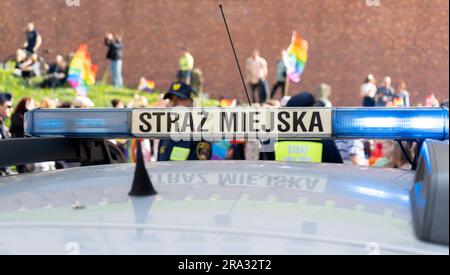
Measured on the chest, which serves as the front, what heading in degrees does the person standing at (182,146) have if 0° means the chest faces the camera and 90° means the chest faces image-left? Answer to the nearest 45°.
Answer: approximately 45°

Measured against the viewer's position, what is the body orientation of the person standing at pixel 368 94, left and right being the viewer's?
facing the viewer

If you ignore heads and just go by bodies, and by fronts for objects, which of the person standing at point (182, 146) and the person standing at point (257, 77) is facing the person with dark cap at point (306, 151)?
the person standing at point (257, 77)

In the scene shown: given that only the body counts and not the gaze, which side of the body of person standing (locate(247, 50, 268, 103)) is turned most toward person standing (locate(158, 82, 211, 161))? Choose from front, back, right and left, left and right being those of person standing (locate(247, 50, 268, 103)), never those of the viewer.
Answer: front

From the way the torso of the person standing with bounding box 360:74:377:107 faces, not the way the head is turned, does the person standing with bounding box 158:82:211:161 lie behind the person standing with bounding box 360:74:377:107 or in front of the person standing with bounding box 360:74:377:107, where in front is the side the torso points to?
in front

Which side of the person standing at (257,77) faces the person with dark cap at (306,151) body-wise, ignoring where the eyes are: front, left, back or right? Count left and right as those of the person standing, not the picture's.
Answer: front

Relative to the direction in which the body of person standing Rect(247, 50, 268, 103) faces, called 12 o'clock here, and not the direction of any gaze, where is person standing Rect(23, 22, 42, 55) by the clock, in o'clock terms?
person standing Rect(23, 22, 42, 55) is roughly at 3 o'clock from person standing Rect(247, 50, 268, 103).
